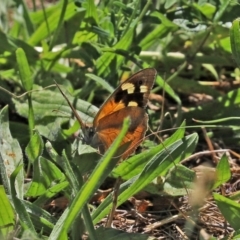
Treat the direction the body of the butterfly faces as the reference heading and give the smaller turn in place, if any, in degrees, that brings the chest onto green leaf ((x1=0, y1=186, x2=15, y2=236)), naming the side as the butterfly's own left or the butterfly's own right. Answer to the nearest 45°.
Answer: approximately 45° to the butterfly's own left

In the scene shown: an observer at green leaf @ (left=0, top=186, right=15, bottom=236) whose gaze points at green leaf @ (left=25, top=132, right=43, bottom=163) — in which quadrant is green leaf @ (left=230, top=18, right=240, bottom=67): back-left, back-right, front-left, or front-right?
front-right

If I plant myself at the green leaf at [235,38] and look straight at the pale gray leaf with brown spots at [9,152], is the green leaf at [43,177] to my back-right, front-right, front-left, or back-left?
front-left

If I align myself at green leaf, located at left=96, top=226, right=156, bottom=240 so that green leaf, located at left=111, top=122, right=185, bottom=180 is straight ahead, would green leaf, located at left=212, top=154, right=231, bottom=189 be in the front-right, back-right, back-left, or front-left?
front-right

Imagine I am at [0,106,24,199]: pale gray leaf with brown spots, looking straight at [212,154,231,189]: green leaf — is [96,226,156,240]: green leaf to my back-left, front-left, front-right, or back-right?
front-right

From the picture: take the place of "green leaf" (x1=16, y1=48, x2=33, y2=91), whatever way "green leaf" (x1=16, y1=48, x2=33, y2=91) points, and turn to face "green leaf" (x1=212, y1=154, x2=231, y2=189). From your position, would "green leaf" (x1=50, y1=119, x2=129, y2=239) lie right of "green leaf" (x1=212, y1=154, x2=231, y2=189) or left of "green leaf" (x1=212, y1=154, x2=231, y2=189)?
right

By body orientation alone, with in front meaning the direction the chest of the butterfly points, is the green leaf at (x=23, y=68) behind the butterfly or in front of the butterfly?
in front

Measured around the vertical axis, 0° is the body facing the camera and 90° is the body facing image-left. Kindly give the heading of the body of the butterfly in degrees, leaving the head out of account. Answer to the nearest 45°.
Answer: approximately 90°

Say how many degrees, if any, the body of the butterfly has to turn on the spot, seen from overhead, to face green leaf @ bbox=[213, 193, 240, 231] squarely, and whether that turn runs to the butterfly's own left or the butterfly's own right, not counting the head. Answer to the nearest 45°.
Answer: approximately 135° to the butterfly's own left

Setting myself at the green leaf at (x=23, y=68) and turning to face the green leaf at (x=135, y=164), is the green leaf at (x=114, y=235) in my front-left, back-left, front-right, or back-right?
front-right

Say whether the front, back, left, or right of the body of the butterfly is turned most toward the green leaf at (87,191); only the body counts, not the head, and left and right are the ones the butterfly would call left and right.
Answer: left

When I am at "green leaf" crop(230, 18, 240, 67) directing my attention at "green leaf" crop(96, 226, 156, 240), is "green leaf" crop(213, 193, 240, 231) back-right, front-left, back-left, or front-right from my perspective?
front-left
